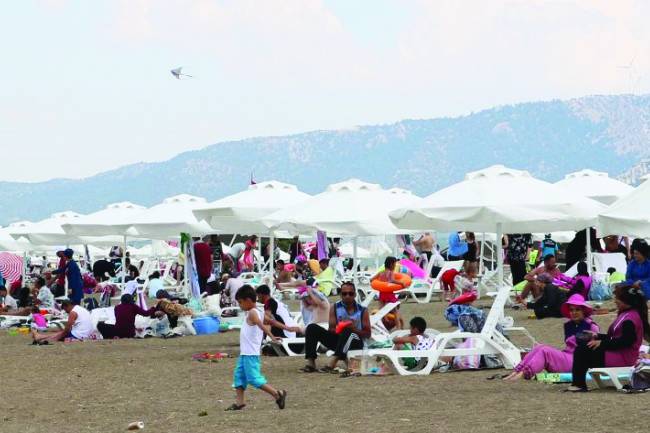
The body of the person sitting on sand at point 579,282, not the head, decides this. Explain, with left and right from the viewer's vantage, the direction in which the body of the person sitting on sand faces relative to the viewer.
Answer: facing to the left of the viewer

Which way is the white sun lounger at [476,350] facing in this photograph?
to the viewer's left

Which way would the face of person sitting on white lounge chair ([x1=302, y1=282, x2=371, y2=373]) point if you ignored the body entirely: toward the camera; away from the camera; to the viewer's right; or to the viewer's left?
toward the camera

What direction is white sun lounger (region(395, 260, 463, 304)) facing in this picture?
to the viewer's left

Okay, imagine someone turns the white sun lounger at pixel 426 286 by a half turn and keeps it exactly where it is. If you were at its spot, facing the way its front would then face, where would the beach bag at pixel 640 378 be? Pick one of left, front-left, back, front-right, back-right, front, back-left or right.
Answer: right

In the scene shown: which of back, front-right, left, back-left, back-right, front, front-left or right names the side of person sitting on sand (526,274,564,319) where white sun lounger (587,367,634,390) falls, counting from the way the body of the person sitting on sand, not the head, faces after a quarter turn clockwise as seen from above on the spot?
back

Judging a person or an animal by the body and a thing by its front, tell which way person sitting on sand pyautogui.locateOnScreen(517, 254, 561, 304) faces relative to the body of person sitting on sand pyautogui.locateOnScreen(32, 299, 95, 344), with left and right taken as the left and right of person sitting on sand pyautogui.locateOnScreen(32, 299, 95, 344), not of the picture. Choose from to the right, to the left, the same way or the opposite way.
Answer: the same way

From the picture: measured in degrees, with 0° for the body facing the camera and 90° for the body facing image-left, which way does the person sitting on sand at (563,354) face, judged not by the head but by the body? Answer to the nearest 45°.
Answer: approximately 45°

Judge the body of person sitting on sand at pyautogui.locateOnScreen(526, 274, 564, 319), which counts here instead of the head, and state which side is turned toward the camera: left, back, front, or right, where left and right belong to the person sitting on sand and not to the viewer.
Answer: left

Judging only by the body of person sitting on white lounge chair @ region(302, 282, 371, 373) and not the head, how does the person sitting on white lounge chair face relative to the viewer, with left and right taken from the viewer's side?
facing the viewer and to the left of the viewer

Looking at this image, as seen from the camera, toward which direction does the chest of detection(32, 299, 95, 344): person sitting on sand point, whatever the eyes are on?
to the viewer's left

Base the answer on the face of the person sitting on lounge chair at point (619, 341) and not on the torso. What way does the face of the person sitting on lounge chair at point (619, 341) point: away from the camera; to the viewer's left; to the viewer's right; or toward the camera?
to the viewer's left
